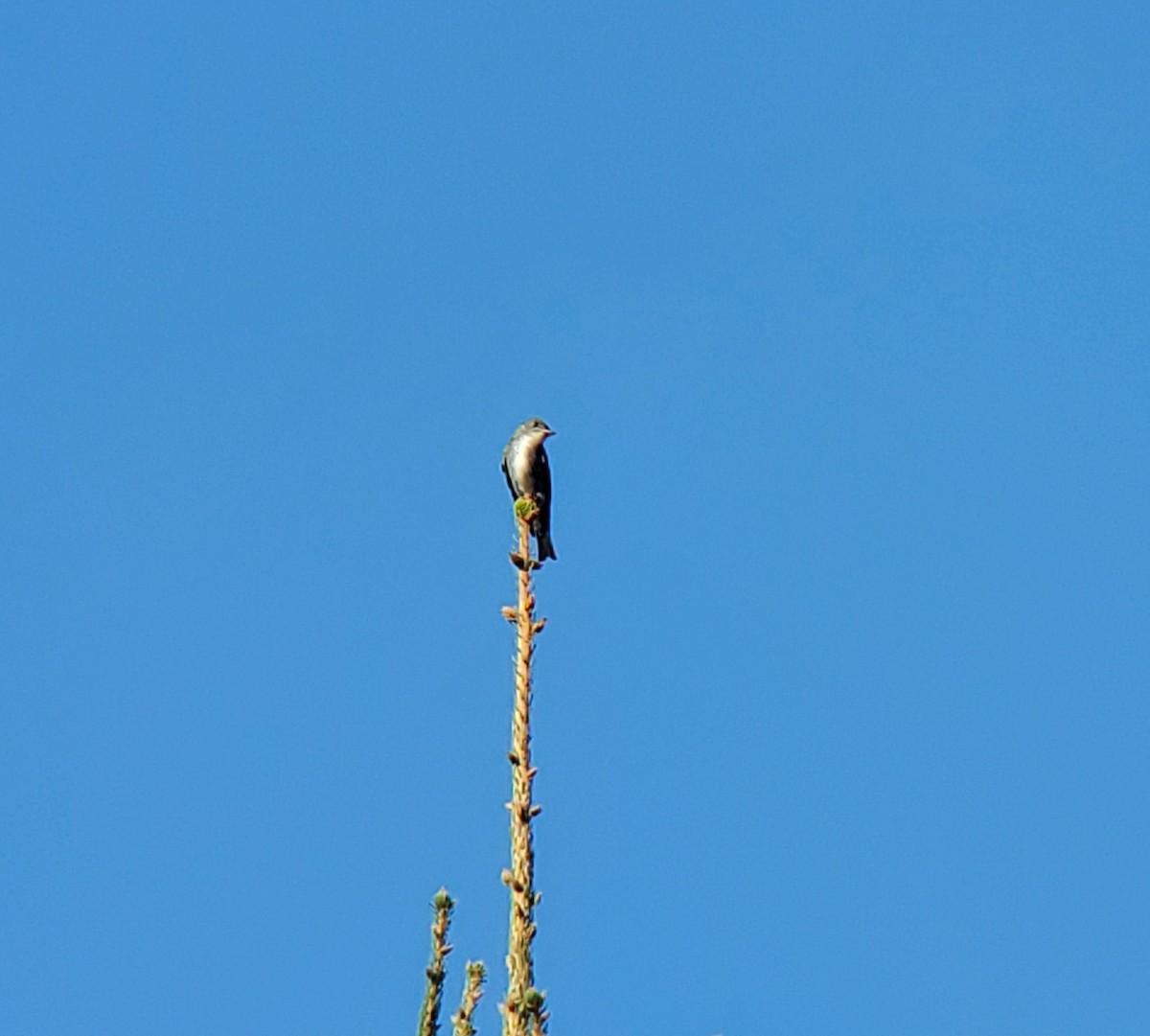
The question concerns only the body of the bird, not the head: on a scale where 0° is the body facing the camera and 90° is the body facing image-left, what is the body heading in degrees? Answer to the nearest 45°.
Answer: approximately 0°
